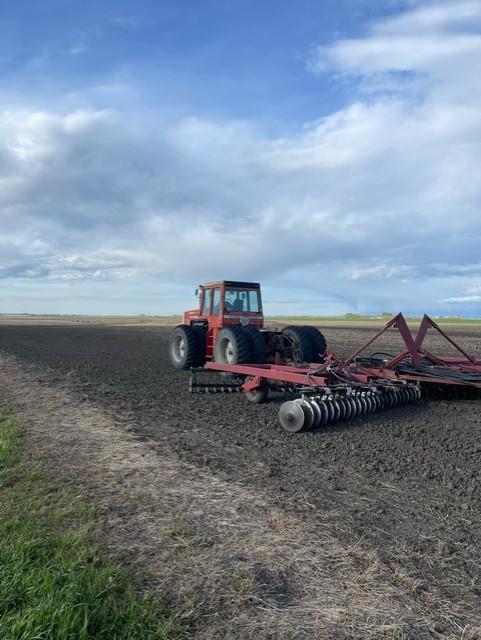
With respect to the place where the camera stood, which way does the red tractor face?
facing away from the viewer and to the left of the viewer

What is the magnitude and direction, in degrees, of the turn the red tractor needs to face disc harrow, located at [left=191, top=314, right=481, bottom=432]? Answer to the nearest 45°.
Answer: approximately 180°
